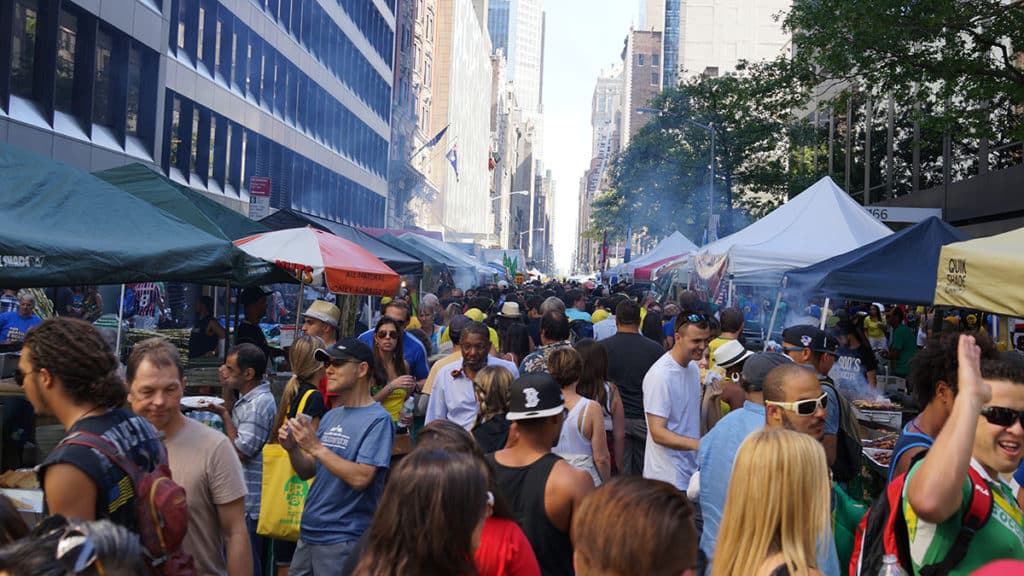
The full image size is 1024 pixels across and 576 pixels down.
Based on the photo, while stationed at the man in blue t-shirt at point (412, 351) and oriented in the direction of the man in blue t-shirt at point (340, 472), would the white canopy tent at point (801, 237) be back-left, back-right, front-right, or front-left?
back-left

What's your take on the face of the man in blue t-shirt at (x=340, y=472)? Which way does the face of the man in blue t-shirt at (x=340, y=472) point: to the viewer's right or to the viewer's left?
to the viewer's left

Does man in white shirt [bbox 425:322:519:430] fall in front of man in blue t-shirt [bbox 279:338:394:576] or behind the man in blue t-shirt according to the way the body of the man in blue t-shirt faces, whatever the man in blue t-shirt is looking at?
behind

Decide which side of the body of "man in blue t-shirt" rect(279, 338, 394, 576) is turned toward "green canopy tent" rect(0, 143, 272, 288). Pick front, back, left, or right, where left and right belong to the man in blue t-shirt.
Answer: right

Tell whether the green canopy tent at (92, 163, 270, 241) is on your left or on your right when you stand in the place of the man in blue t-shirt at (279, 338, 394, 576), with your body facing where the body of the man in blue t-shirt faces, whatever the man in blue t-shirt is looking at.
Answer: on your right

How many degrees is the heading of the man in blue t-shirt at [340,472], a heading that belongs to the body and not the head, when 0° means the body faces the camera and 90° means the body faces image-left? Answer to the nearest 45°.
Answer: approximately 45°

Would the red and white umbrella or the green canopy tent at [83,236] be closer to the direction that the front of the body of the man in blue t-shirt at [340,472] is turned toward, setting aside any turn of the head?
the green canopy tent
